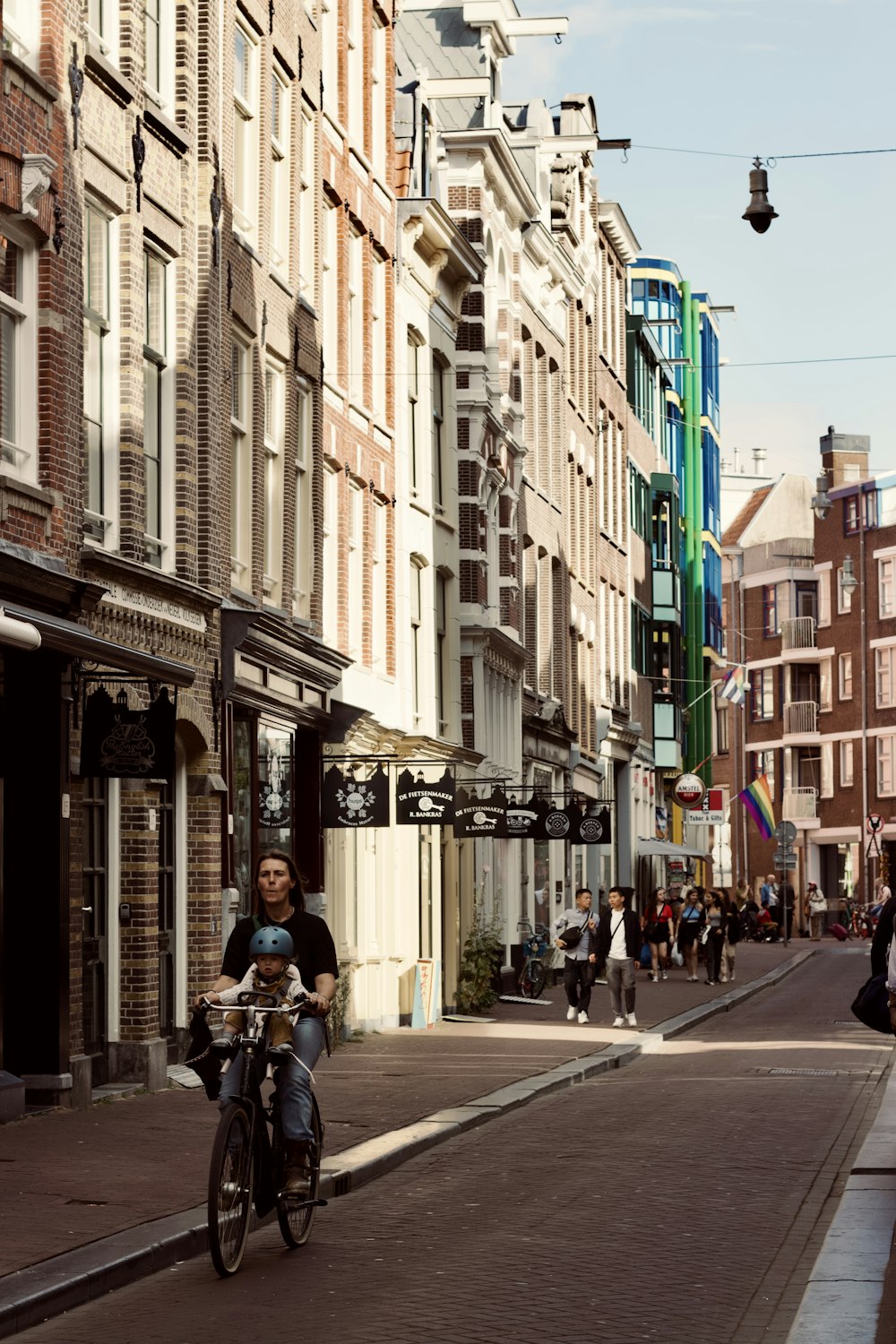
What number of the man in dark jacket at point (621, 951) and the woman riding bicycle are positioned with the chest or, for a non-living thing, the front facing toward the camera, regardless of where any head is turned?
2

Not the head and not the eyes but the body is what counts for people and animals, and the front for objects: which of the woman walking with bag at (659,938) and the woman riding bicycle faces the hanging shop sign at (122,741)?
the woman walking with bag

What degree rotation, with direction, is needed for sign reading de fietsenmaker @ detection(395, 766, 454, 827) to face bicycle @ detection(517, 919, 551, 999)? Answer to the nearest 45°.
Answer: approximately 180°

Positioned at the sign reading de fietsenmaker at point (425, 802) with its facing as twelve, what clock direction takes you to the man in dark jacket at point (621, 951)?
The man in dark jacket is roughly at 8 o'clock from the sign reading de fietsenmaker.

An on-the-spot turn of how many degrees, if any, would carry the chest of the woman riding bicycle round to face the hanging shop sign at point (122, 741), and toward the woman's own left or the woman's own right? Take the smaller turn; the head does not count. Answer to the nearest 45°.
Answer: approximately 180°

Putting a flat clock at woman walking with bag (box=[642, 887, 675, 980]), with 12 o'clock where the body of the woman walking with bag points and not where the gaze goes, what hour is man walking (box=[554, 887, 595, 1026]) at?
The man walking is roughly at 12 o'clock from the woman walking with bag.

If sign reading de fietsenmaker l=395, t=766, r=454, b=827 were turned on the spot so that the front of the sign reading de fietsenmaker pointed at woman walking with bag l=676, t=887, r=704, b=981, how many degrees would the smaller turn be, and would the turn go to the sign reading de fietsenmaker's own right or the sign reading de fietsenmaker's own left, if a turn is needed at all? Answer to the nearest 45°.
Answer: approximately 180°

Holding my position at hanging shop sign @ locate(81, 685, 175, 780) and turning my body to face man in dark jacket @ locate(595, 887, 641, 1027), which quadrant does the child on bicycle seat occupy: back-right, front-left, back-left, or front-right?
back-right

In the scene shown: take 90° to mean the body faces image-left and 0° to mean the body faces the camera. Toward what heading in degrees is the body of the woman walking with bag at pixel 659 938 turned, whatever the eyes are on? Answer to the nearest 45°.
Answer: approximately 0°

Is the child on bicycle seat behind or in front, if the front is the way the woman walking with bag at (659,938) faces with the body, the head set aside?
in front

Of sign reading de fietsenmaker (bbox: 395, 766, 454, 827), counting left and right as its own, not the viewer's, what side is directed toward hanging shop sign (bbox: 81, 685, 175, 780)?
front
